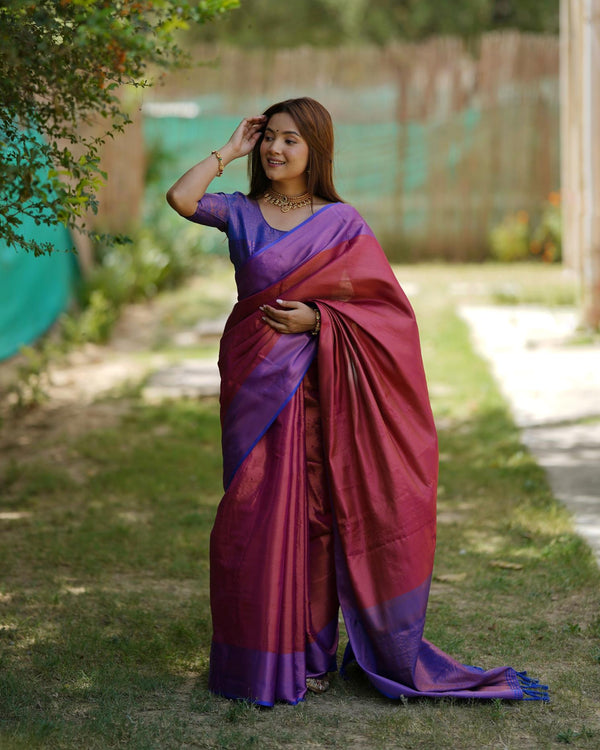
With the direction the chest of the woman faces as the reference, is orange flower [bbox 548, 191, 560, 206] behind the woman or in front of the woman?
behind

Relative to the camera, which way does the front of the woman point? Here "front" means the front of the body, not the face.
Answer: toward the camera

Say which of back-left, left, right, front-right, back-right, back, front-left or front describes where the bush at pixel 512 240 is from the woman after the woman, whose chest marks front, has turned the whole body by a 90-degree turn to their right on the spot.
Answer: right

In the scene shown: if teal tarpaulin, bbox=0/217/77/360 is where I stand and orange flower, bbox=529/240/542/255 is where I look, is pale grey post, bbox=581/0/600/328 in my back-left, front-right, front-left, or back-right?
front-right

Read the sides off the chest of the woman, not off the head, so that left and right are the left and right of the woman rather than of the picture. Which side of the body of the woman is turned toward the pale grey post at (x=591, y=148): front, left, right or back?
back

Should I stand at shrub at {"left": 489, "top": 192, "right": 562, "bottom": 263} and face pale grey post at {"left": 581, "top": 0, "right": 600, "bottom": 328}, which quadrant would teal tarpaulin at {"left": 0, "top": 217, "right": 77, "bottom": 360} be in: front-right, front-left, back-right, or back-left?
front-right

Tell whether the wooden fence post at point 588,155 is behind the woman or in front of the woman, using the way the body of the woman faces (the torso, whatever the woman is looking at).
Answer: behind

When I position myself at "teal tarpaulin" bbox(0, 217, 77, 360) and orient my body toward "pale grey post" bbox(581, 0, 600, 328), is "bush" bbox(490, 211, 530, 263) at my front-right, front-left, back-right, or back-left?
front-left

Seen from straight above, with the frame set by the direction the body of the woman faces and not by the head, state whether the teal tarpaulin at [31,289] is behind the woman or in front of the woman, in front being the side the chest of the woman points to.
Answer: behind

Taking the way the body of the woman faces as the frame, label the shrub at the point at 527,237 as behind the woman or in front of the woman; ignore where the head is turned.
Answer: behind
